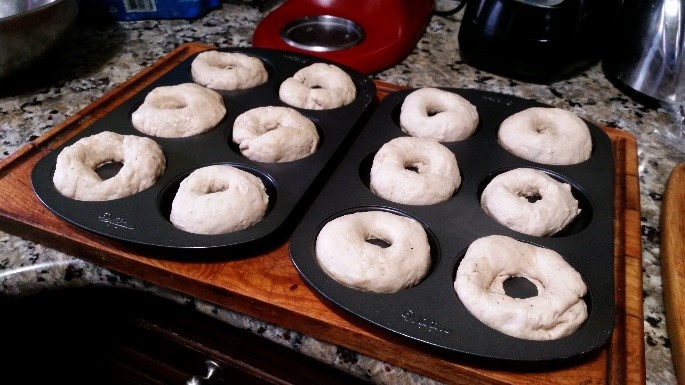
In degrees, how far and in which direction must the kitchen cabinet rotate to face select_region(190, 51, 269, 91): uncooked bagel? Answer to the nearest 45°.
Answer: approximately 180°

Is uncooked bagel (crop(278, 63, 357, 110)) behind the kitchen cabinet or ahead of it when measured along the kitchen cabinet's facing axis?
behind

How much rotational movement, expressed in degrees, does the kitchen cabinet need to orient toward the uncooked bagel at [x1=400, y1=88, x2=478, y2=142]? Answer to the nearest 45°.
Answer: approximately 135° to its left

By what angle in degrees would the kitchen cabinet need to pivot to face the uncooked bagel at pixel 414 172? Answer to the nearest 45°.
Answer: approximately 135° to its left

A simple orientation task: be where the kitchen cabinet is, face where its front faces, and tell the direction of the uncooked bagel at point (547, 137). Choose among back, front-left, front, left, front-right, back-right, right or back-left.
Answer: back-left

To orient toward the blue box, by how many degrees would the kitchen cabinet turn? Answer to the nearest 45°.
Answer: approximately 135° to its right

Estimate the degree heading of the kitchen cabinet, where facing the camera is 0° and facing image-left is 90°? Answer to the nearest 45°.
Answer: approximately 45°

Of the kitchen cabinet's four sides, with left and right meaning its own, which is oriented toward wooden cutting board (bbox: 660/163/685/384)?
left

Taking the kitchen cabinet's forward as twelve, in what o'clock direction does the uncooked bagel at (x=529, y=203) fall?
The uncooked bagel is roughly at 8 o'clock from the kitchen cabinet.

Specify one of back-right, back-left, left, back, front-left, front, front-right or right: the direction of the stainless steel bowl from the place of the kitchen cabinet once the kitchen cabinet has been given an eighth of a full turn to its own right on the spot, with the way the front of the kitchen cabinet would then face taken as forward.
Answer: right
